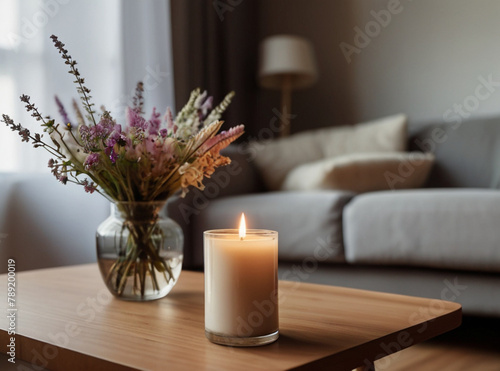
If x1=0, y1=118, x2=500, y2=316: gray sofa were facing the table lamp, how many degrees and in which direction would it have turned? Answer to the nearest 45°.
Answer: approximately 135° to its right

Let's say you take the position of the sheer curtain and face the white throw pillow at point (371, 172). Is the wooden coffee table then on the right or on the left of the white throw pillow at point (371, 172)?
right

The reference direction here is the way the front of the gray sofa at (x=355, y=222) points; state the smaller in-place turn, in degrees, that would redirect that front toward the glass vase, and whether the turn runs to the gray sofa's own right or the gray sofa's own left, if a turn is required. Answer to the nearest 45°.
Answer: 0° — it already faces it

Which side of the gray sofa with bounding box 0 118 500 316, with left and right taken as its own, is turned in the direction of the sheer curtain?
right

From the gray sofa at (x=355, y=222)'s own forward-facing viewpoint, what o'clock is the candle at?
The candle is roughly at 11 o'clock from the gray sofa.

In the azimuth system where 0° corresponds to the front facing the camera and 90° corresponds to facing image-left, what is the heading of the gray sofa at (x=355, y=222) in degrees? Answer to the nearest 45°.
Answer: approximately 45°

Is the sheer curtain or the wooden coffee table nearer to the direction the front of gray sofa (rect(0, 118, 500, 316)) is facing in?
the wooden coffee table

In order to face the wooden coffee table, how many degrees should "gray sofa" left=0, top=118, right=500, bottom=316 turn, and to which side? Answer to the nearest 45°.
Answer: approximately 45° to its left

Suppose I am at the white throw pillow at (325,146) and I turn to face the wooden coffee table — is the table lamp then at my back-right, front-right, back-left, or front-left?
back-right

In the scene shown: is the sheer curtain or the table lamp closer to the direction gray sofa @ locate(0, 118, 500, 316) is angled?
the sheer curtain
